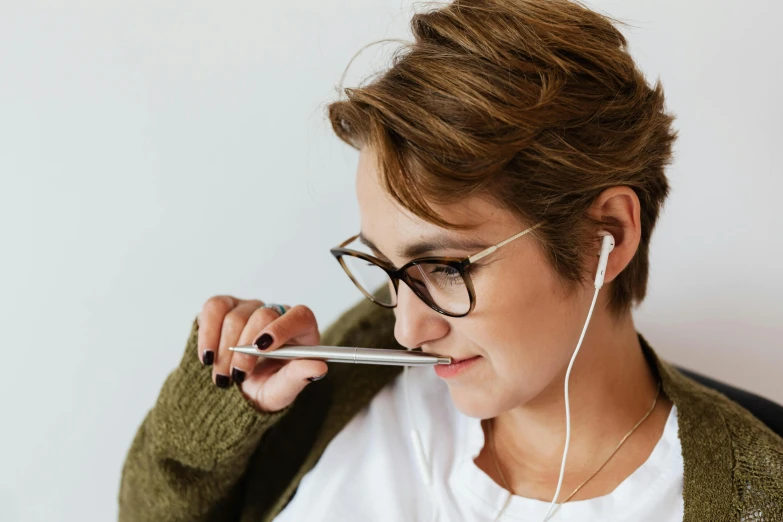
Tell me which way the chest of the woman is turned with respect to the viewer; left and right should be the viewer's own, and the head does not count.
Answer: facing the viewer and to the left of the viewer
